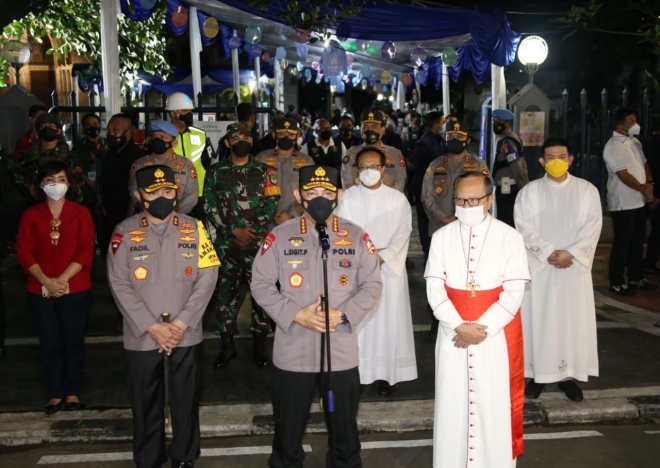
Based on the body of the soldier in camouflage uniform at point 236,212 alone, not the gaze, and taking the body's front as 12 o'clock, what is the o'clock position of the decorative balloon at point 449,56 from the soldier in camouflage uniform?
The decorative balloon is roughly at 7 o'clock from the soldier in camouflage uniform.

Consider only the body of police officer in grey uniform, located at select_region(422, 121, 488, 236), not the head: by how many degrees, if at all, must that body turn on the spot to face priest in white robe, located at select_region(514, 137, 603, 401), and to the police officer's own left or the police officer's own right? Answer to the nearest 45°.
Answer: approximately 45° to the police officer's own left

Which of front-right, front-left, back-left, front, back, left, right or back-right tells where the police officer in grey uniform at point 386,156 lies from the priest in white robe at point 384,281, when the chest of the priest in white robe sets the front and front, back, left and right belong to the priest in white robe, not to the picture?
back

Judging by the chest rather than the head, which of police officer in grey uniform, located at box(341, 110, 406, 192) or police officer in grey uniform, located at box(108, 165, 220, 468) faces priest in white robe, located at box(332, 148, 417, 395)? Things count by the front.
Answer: police officer in grey uniform, located at box(341, 110, 406, 192)
